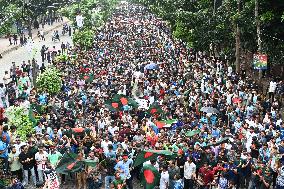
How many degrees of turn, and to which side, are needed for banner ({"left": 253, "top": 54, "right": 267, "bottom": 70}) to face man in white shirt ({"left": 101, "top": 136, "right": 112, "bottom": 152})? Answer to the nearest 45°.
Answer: approximately 45° to its right

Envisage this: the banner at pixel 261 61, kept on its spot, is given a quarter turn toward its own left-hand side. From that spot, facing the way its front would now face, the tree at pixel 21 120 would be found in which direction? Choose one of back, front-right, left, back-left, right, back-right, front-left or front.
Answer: back-right

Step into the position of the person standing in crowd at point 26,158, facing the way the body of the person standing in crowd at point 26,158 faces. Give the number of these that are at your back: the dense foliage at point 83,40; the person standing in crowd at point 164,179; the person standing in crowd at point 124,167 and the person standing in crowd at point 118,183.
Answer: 1

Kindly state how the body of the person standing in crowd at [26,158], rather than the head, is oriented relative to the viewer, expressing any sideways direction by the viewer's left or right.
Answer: facing the viewer

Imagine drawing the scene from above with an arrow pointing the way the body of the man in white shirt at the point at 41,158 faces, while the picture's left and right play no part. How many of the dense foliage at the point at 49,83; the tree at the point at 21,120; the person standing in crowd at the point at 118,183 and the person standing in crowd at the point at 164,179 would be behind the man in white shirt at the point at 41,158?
2

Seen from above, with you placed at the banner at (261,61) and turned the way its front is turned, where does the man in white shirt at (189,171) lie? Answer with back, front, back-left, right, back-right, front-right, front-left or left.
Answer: front

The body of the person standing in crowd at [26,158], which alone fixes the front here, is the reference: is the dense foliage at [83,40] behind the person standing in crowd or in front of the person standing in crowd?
behind

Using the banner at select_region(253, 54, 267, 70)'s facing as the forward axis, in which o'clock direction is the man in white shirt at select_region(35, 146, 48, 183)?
The man in white shirt is roughly at 1 o'clock from the banner.

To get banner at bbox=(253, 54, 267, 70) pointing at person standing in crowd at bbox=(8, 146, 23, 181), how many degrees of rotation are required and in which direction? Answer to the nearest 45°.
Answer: approximately 45° to its right

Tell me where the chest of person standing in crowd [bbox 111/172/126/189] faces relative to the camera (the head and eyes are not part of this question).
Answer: toward the camera

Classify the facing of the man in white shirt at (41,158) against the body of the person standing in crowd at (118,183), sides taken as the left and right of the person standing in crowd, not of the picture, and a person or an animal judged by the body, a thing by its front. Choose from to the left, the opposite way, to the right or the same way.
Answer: the same way

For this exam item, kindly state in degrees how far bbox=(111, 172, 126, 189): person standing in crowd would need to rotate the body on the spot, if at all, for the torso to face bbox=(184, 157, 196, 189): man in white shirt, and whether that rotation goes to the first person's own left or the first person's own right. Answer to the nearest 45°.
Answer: approximately 90° to the first person's own left

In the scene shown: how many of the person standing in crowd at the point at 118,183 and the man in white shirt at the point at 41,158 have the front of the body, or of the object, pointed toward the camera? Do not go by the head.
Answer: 2

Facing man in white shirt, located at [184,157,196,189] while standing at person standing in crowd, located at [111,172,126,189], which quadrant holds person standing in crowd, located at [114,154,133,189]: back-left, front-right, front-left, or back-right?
front-left

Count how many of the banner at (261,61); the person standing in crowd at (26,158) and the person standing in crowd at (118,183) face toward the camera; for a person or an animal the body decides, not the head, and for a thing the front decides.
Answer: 3

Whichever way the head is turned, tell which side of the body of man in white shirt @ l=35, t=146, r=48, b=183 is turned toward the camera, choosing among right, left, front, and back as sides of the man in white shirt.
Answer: front
